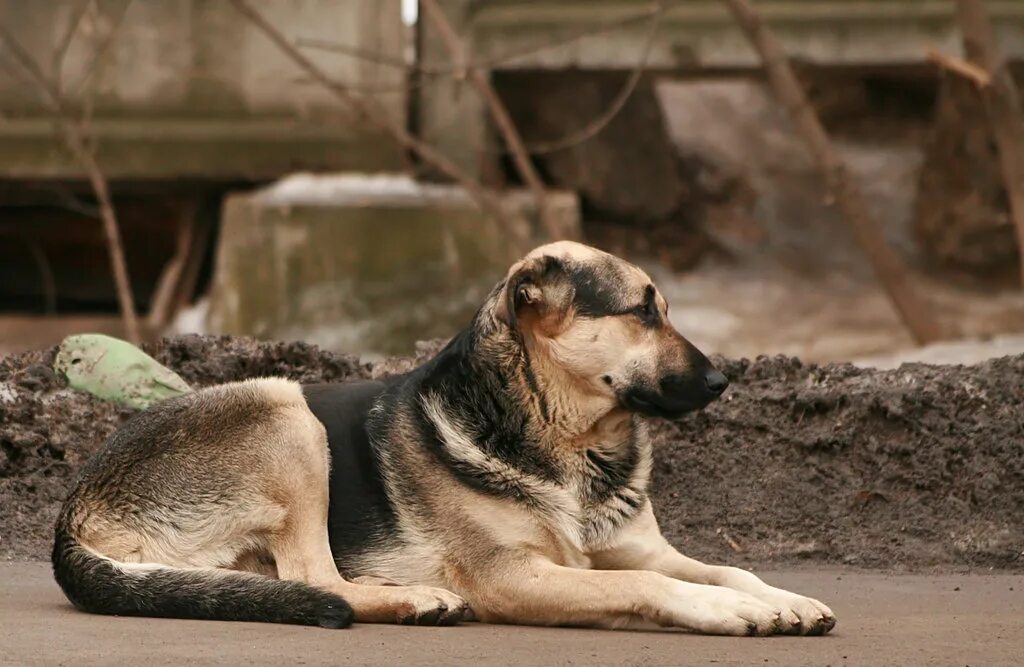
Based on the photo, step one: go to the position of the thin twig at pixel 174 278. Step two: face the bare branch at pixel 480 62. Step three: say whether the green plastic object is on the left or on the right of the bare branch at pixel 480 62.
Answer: right

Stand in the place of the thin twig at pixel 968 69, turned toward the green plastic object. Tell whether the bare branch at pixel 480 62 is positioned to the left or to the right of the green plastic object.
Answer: right

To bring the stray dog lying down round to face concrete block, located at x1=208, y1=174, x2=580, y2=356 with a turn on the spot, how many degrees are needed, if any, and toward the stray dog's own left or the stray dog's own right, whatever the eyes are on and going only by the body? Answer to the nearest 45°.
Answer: approximately 90° to the stray dog's own left

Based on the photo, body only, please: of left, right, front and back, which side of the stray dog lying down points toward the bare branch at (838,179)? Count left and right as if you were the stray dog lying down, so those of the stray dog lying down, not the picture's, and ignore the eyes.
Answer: left

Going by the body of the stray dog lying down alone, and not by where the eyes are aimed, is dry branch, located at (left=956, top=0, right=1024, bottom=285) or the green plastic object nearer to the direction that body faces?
the dry branch

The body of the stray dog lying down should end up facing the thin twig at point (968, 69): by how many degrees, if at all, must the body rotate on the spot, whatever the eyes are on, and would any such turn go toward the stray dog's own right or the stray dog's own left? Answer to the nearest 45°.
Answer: approximately 45° to the stray dog's own left

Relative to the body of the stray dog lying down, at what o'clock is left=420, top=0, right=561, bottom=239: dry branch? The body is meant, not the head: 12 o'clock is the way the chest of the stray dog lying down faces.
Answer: The dry branch is roughly at 9 o'clock from the stray dog lying down.

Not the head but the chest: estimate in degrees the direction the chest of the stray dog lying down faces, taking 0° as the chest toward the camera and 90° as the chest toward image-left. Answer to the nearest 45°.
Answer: approximately 270°

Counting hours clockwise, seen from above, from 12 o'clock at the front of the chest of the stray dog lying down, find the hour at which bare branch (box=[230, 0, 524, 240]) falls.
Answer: The bare branch is roughly at 9 o'clock from the stray dog lying down.

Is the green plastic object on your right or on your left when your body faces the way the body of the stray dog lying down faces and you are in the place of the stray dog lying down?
on your left
